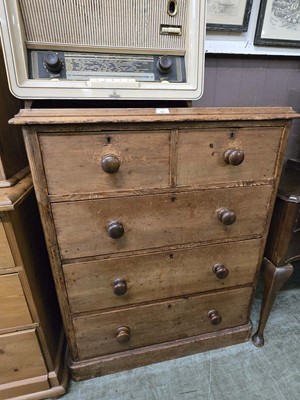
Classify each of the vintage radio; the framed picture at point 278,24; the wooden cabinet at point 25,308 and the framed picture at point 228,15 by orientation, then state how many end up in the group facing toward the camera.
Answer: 4

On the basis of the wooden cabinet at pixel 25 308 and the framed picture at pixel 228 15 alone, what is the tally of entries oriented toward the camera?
2

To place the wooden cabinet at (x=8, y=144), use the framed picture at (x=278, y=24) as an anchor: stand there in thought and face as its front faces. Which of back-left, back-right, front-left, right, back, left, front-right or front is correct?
front-right

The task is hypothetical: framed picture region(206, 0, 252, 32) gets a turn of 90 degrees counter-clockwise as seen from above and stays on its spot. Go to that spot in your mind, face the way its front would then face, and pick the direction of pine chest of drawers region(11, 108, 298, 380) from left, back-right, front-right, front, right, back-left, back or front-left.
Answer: right

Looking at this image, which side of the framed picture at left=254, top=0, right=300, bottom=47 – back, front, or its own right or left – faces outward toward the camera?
front

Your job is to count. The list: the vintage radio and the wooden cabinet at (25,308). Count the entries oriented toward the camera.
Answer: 2

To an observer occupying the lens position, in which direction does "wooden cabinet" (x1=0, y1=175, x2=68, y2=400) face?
facing the viewer

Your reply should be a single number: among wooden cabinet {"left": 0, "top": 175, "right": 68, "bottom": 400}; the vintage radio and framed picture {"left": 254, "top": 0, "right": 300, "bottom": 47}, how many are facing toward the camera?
3
